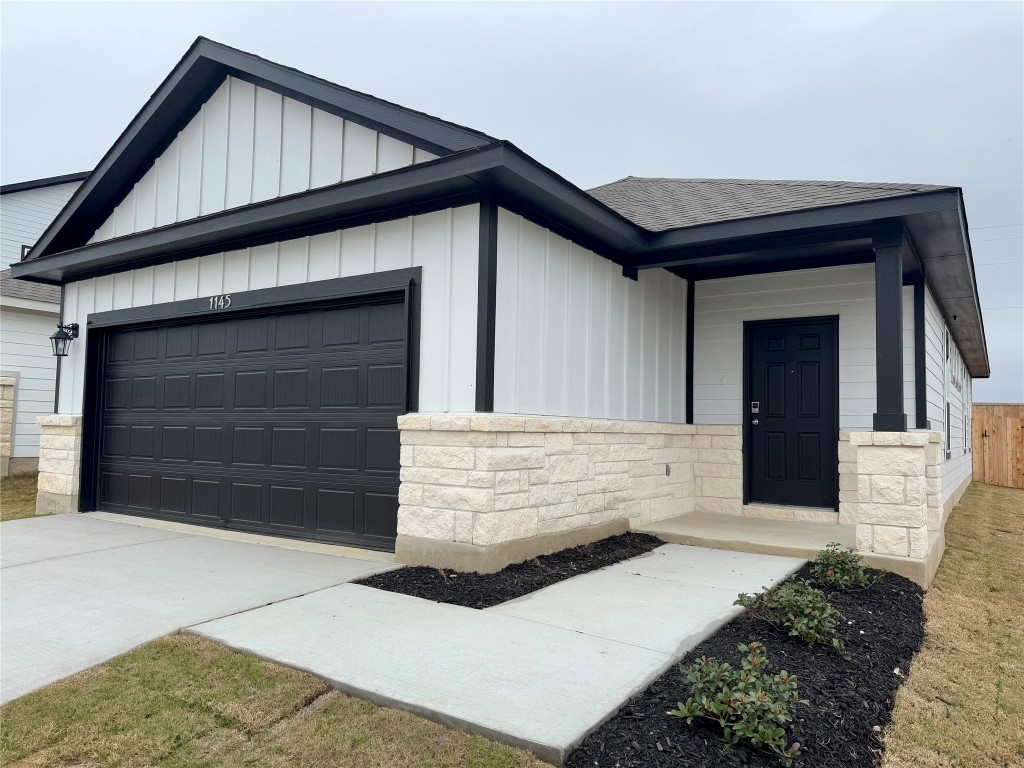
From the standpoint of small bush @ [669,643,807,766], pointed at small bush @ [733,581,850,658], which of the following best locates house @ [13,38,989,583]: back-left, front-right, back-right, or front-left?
front-left

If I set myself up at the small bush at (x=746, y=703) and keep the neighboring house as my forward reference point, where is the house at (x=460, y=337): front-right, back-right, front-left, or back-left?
front-right

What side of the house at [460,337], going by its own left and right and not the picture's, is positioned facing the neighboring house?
right

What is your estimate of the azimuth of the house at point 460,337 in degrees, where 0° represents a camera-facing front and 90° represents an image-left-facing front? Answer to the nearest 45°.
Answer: approximately 45°

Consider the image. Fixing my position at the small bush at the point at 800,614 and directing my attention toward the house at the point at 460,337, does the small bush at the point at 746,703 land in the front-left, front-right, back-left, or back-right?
back-left

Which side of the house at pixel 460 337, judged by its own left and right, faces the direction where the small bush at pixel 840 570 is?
left

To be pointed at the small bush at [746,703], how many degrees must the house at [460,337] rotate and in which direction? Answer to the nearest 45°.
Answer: approximately 45° to its left

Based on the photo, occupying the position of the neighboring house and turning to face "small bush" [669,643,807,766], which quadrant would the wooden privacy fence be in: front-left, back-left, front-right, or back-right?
front-left

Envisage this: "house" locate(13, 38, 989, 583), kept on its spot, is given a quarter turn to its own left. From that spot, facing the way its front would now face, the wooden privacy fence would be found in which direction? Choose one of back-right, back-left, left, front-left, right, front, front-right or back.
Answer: left

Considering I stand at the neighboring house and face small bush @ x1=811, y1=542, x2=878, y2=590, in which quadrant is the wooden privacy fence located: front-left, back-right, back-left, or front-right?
front-left
